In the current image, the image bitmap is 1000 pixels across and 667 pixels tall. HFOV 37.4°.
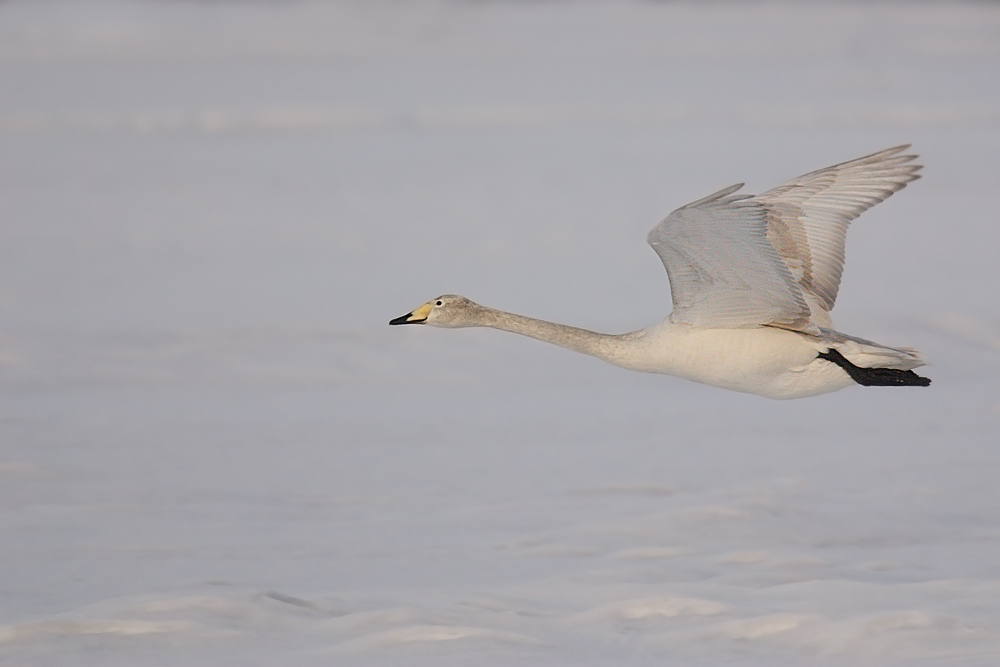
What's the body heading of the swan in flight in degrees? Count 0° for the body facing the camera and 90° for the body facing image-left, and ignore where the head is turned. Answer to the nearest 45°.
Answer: approximately 90°
